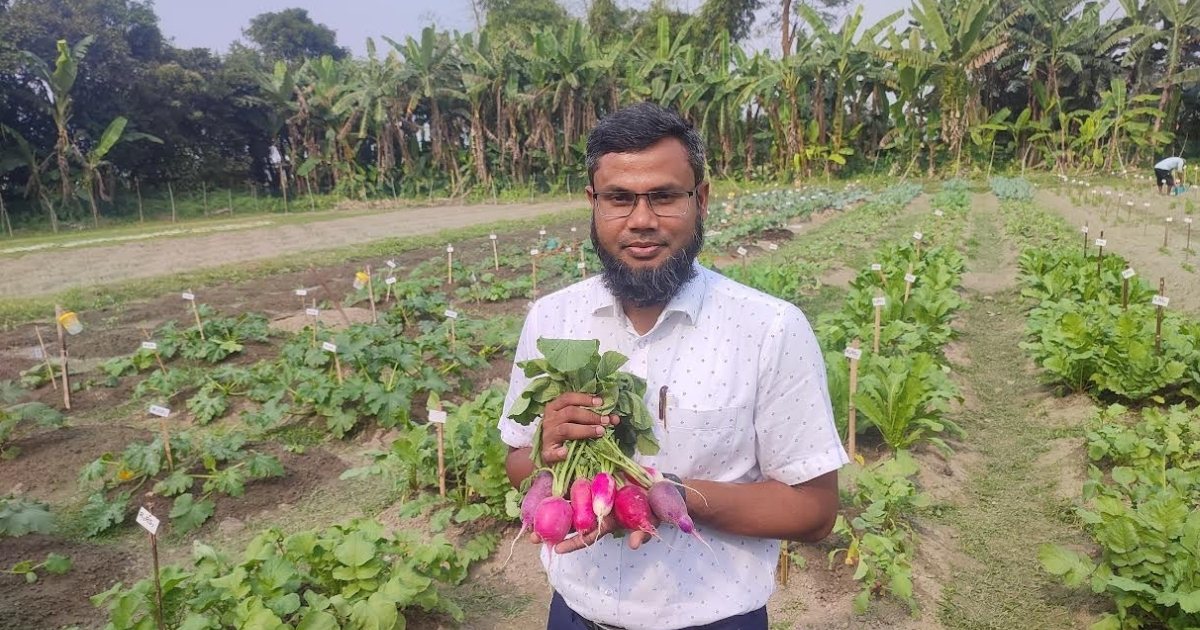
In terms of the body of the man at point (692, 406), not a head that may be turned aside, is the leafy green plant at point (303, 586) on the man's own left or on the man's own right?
on the man's own right

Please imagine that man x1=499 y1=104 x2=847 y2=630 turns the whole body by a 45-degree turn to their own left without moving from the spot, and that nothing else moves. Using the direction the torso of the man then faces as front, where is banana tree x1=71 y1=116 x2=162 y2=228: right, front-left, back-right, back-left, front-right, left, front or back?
back

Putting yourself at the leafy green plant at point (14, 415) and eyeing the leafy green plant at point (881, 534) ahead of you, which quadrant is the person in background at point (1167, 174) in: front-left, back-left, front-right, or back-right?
front-left

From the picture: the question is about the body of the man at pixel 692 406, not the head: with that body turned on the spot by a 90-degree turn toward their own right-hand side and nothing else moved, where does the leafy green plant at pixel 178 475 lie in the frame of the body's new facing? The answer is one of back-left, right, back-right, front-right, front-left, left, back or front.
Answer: front-right

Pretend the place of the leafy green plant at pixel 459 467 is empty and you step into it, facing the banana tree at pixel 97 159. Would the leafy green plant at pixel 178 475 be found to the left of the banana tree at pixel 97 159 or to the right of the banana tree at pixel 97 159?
left

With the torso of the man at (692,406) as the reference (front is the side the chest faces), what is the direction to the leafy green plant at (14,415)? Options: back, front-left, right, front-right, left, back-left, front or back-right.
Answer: back-right

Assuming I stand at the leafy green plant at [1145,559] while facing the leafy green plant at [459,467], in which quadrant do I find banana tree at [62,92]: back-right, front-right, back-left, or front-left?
front-right

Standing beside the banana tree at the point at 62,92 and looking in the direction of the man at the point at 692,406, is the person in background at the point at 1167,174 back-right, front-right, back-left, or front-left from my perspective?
front-left

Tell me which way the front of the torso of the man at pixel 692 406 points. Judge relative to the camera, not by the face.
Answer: toward the camera

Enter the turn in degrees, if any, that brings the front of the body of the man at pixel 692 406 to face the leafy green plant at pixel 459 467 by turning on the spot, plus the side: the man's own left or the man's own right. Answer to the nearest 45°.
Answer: approximately 135° to the man's own right

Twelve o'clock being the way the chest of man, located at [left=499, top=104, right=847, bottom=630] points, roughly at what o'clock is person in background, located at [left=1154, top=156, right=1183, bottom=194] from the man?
The person in background is roughly at 7 o'clock from the man.

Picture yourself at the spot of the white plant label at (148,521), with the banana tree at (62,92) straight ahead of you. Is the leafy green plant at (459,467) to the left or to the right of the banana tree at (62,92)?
right
